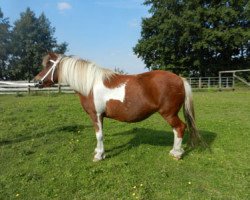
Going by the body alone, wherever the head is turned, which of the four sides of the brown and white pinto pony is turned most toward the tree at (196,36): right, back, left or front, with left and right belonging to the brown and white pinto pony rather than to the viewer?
right

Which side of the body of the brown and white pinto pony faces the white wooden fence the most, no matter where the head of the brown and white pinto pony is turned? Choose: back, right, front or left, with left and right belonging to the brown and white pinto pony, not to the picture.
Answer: right

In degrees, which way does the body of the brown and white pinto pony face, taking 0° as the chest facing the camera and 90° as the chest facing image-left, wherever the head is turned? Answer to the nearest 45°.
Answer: approximately 90°
